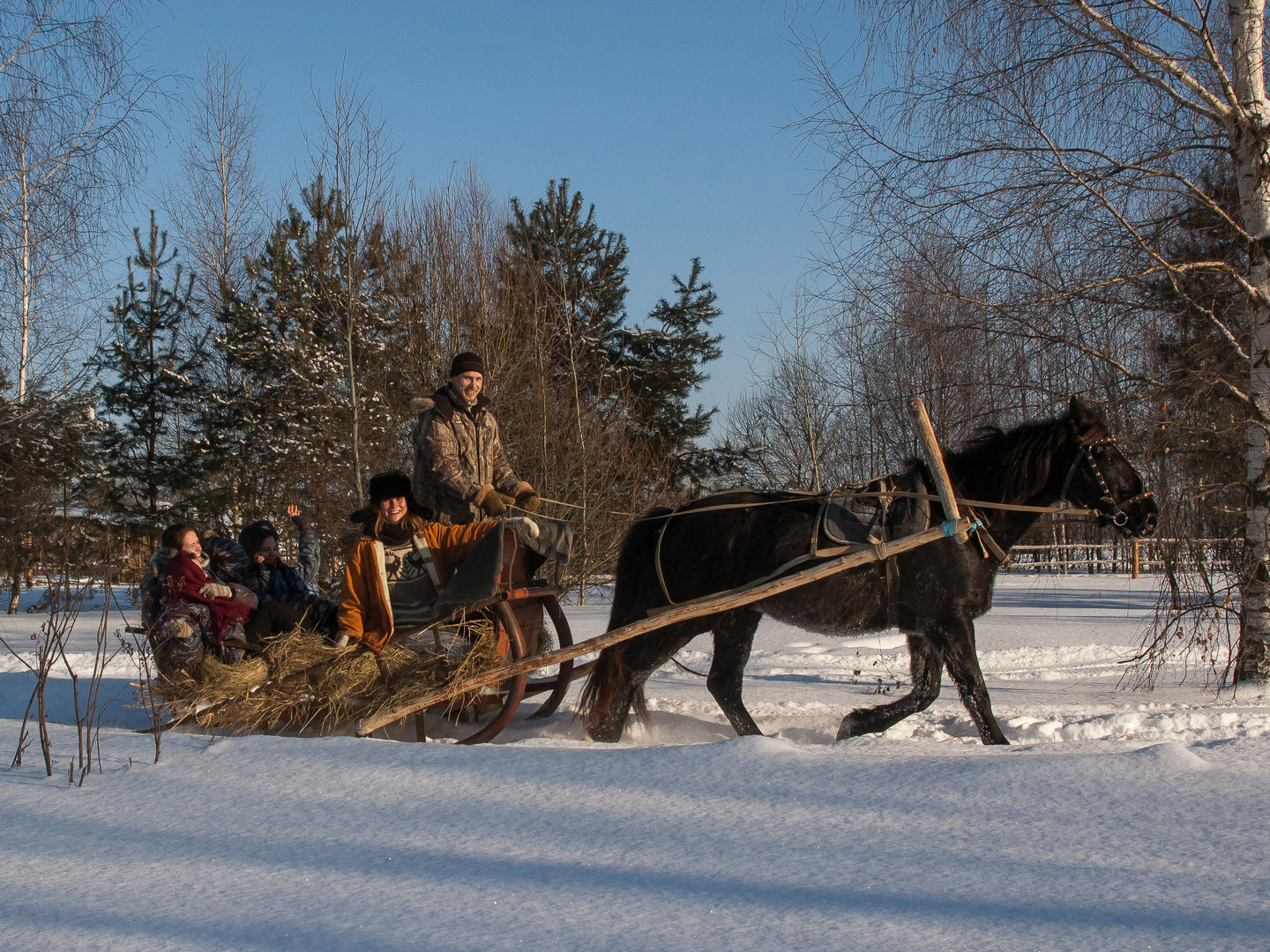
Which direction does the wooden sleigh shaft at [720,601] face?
to the viewer's right

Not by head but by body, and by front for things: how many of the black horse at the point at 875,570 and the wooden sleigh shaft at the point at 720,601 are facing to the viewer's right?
2

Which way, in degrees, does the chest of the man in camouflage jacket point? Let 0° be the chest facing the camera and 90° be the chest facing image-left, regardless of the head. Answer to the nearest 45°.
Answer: approximately 315°

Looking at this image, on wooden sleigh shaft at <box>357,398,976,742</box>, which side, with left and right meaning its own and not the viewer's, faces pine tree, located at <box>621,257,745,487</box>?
left

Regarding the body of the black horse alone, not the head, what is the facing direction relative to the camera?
to the viewer's right
